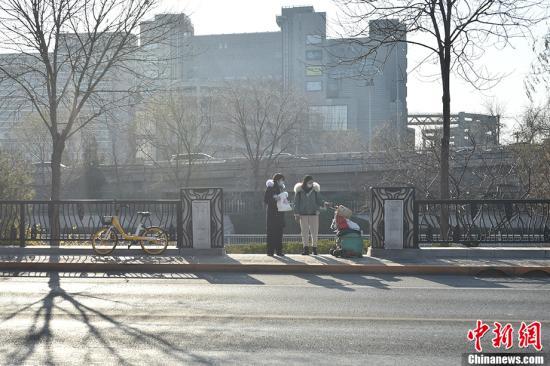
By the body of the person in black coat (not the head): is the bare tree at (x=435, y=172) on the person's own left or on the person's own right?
on the person's own left

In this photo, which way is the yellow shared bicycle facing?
to the viewer's left

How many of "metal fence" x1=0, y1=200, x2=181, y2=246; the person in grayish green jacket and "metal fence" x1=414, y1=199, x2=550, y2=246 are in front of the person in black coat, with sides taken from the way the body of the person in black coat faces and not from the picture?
2

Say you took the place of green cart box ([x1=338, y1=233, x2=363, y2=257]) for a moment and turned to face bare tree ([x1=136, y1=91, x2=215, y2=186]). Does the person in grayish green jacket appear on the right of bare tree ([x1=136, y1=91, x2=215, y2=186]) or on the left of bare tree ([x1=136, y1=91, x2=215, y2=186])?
left

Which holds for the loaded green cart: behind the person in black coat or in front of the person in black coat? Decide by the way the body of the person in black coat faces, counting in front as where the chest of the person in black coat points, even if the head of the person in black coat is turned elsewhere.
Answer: in front

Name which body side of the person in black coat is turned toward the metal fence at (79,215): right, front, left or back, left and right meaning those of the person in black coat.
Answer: back

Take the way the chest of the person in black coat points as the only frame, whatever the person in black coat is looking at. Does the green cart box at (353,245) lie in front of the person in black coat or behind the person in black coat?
in front

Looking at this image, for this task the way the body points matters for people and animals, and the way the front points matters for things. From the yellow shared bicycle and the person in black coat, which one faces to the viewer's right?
the person in black coat

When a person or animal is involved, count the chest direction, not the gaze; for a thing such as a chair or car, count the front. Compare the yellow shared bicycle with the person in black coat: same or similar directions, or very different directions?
very different directions

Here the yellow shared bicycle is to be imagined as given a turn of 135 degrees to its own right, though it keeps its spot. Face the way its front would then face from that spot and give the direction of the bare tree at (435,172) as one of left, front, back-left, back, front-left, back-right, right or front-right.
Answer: front

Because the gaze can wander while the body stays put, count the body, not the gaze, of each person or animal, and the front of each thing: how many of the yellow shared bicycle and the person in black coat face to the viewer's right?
1

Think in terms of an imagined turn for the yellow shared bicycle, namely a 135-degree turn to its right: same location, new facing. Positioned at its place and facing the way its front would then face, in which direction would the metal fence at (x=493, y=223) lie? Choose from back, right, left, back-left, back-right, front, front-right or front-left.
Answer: front-right

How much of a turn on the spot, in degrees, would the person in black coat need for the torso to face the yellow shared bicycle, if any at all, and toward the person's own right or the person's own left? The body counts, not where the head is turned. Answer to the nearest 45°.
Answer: approximately 180°

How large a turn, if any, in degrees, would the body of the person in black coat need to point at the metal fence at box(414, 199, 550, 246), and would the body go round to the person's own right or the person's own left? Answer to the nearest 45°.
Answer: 0° — they already face it

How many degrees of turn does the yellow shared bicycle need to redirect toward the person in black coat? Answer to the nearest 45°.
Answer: approximately 180°

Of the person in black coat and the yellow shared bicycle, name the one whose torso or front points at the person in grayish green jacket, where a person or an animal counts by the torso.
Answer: the person in black coat

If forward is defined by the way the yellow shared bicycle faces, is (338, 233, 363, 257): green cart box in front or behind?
behind

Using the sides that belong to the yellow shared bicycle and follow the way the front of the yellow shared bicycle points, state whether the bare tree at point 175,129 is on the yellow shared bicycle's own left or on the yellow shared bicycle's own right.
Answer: on the yellow shared bicycle's own right

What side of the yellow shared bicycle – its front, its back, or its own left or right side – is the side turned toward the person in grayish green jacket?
back

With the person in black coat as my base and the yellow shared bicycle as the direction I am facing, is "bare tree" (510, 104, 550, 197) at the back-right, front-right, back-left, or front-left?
back-right
